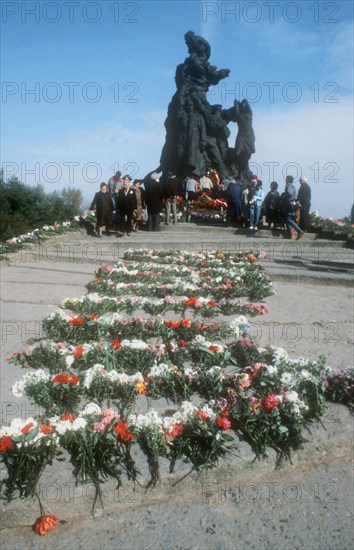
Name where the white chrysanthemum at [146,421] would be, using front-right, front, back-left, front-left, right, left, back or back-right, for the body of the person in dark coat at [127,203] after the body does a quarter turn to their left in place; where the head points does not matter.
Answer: right

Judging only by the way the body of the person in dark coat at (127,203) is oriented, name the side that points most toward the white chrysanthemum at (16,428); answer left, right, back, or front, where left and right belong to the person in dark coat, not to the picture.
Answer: front

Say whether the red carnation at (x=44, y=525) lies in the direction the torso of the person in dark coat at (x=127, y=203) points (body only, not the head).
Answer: yes

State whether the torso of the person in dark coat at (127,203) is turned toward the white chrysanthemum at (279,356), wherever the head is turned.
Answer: yes

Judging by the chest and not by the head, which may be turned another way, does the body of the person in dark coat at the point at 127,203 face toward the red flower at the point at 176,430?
yes

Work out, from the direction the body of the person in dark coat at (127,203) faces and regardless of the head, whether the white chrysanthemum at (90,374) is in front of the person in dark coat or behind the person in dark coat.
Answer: in front

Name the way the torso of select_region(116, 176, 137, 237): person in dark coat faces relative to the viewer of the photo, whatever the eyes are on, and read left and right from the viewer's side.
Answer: facing the viewer

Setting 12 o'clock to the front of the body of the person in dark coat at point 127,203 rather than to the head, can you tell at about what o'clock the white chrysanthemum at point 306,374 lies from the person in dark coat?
The white chrysanthemum is roughly at 12 o'clock from the person in dark coat.

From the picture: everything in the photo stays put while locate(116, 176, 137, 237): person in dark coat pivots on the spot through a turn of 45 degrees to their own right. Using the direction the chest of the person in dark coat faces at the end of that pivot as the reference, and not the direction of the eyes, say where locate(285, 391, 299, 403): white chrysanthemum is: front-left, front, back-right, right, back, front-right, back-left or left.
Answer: front-left

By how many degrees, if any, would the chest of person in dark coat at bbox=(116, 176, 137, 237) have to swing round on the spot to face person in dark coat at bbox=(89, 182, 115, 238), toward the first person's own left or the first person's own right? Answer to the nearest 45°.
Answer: approximately 45° to the first person's own right

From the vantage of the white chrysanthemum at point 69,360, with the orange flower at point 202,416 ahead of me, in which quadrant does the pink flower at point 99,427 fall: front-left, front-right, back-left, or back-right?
front-right

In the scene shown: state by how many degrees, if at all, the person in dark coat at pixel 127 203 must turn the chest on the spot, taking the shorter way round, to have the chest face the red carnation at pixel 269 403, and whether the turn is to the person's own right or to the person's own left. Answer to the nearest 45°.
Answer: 0° — they already face it

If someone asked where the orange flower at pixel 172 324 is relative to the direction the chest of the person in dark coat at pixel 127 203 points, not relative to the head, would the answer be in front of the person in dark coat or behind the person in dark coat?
in front

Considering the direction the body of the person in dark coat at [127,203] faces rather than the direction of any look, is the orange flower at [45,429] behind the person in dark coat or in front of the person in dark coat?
in front

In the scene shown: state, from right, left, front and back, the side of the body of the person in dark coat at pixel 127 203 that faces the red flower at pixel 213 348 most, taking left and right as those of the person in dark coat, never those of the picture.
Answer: front

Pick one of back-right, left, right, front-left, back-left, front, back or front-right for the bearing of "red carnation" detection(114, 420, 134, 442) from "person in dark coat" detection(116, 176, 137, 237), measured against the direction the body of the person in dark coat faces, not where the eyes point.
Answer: front

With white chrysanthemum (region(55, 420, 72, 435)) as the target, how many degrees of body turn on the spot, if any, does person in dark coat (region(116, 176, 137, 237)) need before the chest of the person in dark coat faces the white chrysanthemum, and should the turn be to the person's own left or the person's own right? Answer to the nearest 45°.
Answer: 0° — they already face it
